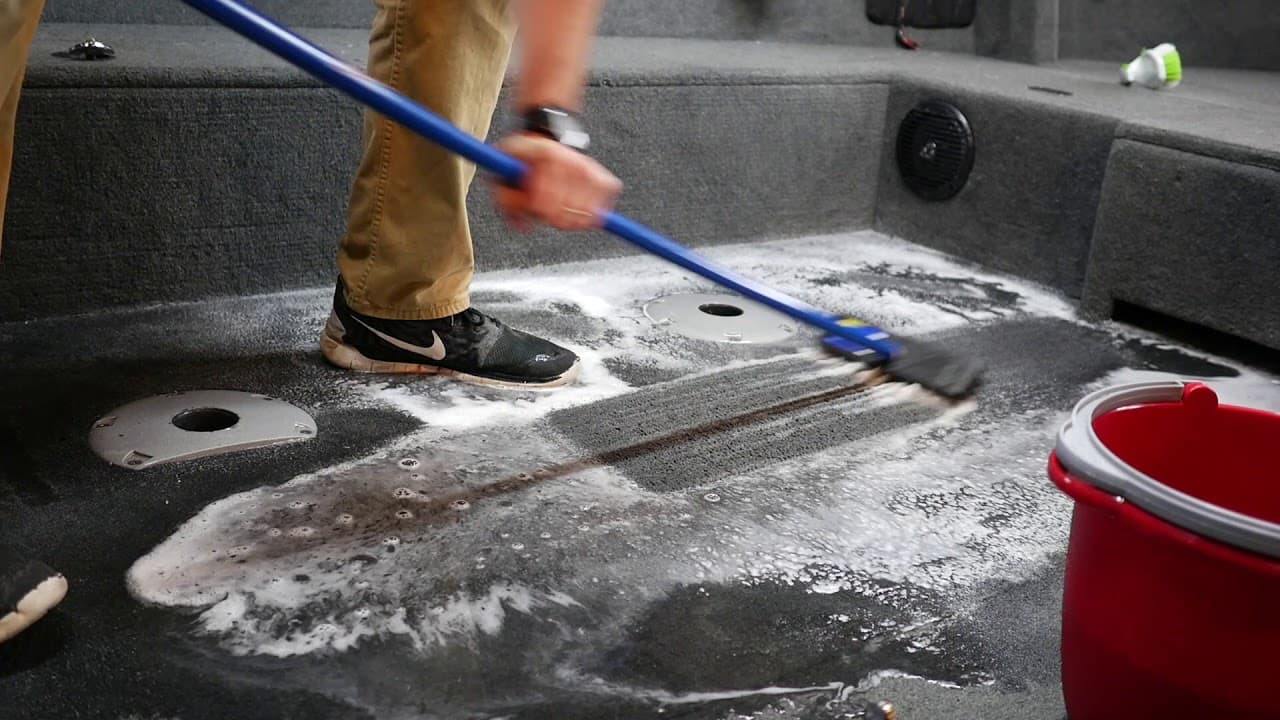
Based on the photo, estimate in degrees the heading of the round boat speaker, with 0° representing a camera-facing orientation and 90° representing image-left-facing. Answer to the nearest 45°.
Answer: approximately 45°

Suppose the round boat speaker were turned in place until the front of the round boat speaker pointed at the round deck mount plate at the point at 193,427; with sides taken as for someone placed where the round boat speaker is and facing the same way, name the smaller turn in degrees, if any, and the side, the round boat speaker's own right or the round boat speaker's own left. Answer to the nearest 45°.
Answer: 0° — it already faces it

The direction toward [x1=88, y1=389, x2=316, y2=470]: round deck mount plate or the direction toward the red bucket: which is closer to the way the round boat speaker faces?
the round deck mount plate

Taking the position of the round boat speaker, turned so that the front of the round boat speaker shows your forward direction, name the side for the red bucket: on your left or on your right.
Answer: on your left
